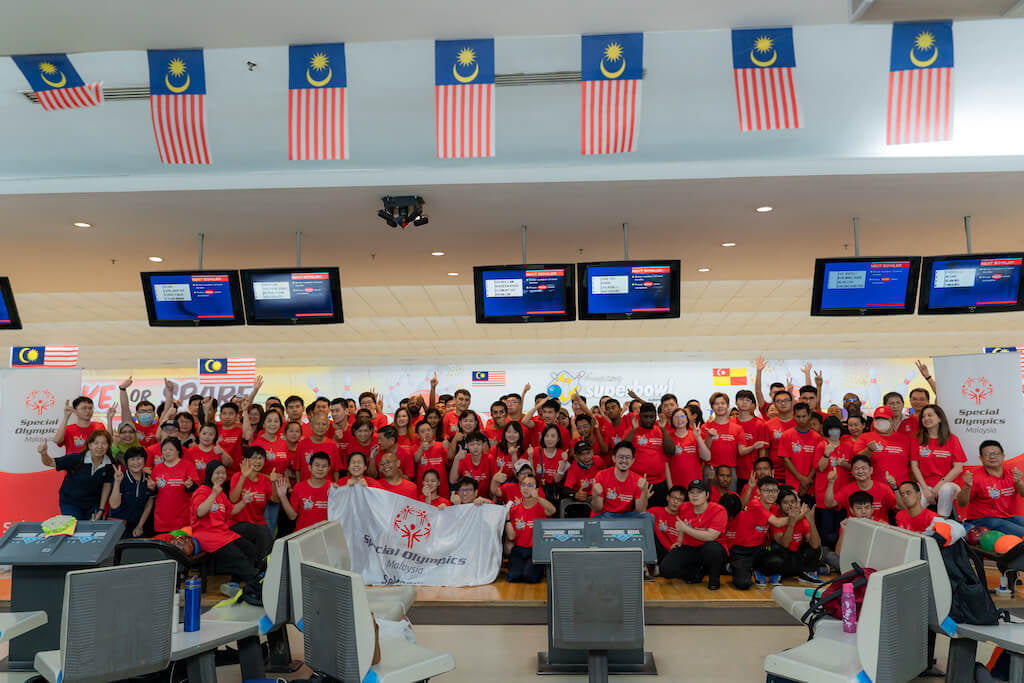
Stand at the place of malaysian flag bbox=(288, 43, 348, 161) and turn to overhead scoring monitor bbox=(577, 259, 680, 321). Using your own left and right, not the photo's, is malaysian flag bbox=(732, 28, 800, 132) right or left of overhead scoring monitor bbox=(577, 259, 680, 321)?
right

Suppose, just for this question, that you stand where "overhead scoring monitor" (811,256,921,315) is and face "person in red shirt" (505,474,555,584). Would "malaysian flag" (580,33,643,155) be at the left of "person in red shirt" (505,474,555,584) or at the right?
left

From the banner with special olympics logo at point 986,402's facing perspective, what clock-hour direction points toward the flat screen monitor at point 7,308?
The flat screen monitor is roughly at 2 o'clock from the banner with special olympics logo.

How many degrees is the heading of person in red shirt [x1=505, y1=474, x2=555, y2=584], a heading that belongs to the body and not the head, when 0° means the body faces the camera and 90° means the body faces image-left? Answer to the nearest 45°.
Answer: approximately 0°

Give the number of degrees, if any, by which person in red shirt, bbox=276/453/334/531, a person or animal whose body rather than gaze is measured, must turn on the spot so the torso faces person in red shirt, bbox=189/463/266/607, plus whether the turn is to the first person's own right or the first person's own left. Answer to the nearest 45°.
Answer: approximately 45° to the first person's own right

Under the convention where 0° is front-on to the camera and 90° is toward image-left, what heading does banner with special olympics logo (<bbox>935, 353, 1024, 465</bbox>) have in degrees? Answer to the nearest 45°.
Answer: approximately 0°

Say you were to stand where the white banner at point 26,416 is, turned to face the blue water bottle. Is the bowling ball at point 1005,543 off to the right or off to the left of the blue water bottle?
left
